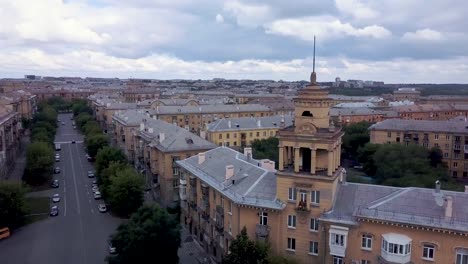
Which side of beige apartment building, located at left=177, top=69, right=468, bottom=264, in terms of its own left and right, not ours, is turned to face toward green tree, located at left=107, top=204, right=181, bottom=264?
right

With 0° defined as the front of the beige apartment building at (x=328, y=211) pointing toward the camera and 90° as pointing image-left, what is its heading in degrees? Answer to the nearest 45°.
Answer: approximately 0°
